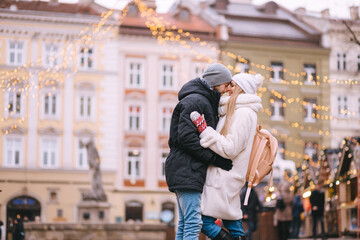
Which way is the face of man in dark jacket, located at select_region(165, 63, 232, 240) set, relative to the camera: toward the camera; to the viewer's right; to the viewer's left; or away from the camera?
to the viewer's right

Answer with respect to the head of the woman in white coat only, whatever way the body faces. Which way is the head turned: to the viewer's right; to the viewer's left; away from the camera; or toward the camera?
to the viewer's left

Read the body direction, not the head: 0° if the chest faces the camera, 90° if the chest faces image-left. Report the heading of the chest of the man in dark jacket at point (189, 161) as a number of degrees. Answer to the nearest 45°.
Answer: approximately 270°

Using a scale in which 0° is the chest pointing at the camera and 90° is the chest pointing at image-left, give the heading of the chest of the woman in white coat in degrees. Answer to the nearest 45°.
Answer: approximately 90°

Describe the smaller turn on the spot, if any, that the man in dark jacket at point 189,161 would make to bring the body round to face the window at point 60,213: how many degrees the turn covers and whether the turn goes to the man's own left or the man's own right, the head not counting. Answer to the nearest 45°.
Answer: approximately 90° to the man's own left

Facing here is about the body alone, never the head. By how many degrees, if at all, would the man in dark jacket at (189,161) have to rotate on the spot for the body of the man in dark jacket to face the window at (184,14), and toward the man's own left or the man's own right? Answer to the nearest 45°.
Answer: approximately 90° to the man's own left
